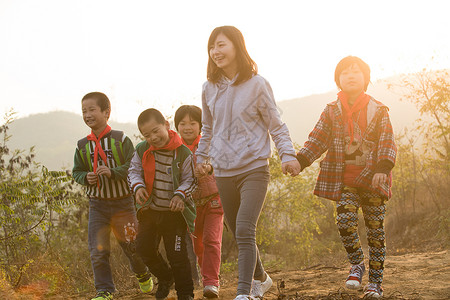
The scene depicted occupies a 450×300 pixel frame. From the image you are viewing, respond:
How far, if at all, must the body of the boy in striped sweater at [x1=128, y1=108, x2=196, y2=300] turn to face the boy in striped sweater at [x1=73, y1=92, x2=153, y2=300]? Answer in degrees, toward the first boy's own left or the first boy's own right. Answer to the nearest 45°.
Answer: approximately 135° to the first boy's own right

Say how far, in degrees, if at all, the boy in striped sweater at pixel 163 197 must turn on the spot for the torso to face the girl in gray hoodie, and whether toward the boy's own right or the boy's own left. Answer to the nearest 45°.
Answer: approximately 45° to the boy's own left

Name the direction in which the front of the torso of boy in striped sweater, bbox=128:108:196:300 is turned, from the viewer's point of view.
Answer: toward the camera

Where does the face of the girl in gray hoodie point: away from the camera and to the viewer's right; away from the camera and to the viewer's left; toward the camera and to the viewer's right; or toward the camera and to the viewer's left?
toward the camera and to the viewer's left
